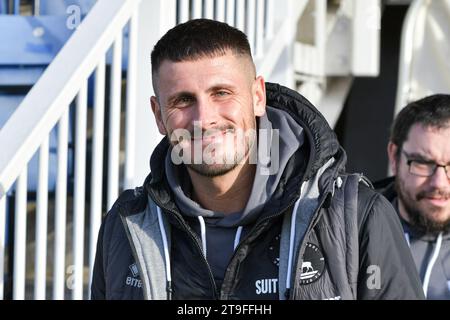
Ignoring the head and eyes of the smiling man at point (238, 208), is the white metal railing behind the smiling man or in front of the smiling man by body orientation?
behind

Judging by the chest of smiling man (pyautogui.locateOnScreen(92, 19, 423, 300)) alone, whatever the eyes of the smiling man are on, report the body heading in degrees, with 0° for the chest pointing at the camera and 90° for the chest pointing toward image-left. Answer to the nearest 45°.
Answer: approximately 0°

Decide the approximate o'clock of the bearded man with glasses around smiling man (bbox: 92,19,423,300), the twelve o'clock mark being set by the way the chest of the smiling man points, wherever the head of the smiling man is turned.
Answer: The bearded man with glasses is roughly at 7 o'clock from the smiling man.
